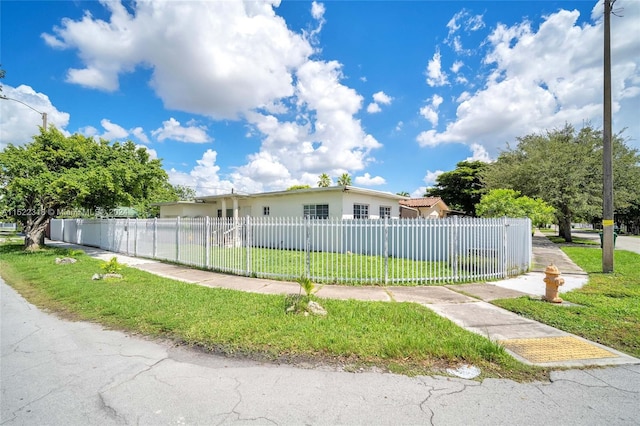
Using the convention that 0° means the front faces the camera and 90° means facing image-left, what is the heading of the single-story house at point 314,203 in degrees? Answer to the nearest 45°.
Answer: approximately 45°

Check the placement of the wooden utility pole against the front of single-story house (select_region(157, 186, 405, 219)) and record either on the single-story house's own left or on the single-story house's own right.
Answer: on the single-story house's own left

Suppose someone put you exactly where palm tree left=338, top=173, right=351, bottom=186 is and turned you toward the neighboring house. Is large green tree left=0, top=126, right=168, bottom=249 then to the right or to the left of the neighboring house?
right

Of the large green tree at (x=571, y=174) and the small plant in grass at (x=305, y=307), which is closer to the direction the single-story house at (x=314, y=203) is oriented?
the small plant in grass

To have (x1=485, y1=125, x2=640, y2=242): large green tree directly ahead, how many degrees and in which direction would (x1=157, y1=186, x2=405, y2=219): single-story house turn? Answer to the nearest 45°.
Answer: approximately 135° to its left

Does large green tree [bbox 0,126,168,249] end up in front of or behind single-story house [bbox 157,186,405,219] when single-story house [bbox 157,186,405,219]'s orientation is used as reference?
in front

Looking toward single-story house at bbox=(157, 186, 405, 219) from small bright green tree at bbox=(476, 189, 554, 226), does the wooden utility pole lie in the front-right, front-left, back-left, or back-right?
back-left

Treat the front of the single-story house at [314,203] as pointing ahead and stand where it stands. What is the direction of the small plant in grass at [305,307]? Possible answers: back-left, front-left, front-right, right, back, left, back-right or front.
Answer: front-left

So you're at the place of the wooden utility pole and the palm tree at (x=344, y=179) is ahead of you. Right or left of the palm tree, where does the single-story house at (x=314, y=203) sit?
left

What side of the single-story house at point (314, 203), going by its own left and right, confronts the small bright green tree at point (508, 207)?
left

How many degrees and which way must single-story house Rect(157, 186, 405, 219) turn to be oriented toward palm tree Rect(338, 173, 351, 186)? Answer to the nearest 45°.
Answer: approximately 135° to its right
